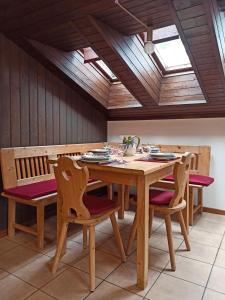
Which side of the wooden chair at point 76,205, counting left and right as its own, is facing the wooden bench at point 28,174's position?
left

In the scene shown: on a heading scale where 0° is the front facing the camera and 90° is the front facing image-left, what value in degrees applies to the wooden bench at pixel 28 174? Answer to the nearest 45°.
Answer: approximately 315°

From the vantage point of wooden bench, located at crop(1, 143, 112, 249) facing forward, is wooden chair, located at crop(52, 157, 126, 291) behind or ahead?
ahead

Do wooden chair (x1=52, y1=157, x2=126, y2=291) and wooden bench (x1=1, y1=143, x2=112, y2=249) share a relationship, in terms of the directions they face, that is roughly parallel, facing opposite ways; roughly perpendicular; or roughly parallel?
roughly perpendicular

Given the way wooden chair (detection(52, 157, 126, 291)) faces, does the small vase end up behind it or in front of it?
in front

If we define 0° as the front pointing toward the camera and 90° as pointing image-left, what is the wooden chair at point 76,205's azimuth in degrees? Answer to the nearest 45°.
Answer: approximately 225°

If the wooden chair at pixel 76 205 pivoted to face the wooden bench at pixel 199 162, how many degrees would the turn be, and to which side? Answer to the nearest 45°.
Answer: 0° — it already faces it

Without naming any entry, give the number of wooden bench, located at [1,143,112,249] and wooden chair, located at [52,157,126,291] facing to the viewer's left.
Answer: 0
